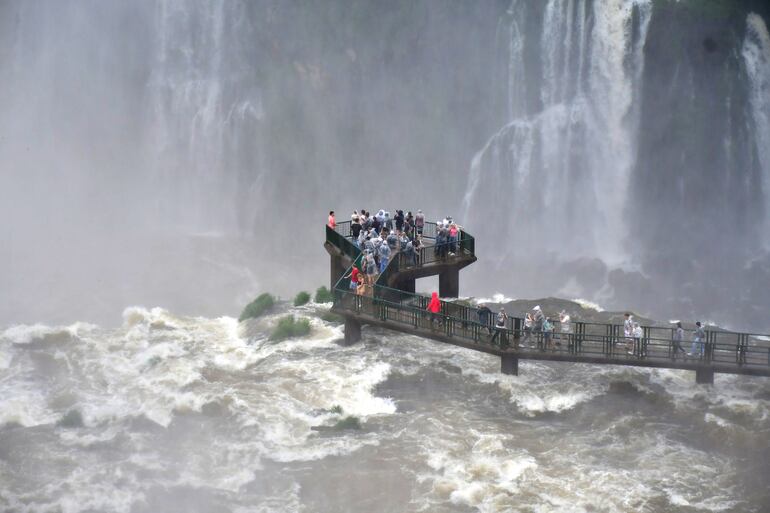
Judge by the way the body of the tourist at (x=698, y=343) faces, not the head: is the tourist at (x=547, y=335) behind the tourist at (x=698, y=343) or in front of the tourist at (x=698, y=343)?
in front

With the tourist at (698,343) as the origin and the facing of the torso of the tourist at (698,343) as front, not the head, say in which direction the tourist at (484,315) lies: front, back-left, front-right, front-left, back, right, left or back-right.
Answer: front

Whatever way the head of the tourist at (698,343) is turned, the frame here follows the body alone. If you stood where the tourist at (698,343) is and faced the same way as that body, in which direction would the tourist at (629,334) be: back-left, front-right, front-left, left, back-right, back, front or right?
front

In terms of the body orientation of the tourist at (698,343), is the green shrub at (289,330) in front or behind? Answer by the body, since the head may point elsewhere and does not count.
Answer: in front

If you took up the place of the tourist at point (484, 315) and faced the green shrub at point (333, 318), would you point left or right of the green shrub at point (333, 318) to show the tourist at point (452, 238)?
right

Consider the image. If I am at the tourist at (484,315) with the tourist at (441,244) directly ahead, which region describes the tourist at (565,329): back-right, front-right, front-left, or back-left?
back-right
